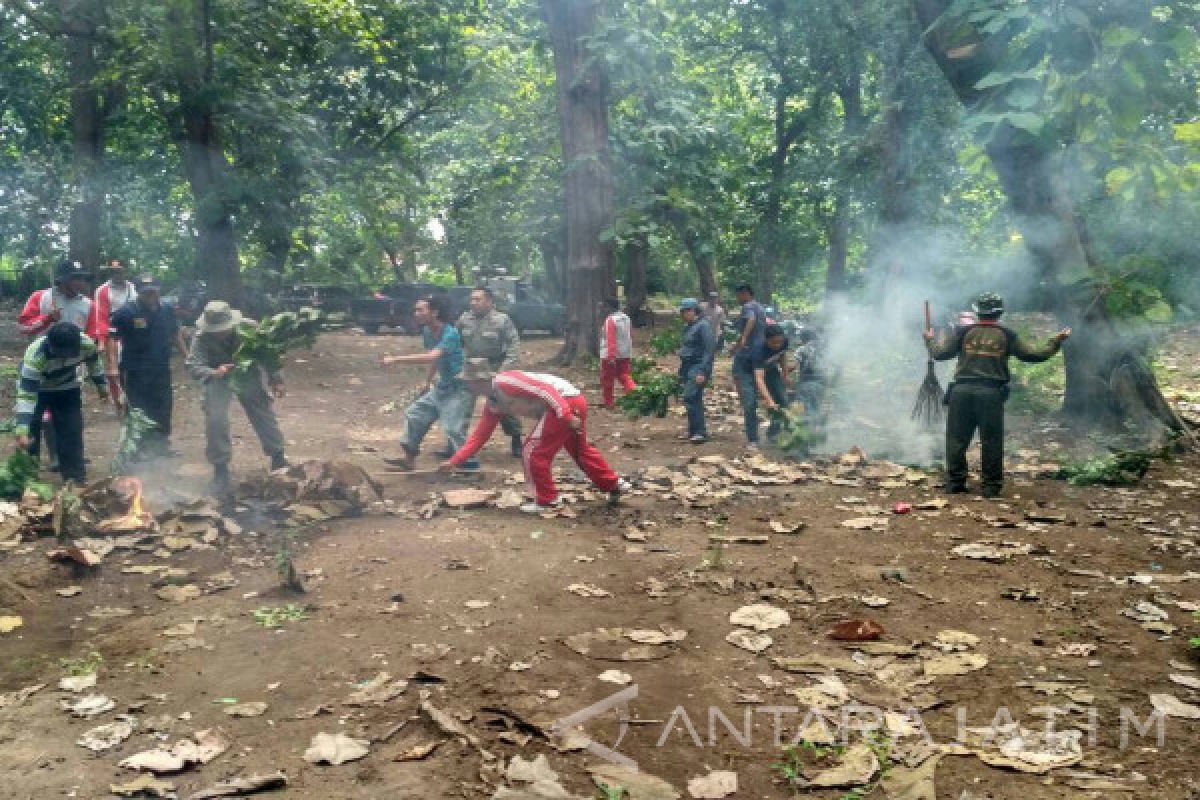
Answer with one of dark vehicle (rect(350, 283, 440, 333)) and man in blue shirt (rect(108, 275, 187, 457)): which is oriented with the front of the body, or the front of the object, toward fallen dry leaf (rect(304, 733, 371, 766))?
the man in blue shirt

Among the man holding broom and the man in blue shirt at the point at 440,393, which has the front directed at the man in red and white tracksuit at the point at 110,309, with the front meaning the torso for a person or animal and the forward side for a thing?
the man in blue shirt

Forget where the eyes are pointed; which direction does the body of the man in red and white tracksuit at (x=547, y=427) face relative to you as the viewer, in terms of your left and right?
facing to the left of the viewer

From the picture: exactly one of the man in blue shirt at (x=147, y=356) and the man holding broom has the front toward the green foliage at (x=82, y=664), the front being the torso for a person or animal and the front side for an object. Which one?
the man in blue shirt

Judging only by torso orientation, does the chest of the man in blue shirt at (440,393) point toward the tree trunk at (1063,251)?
no

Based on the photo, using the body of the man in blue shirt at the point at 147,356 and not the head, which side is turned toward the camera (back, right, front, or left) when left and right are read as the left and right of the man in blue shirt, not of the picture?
front
